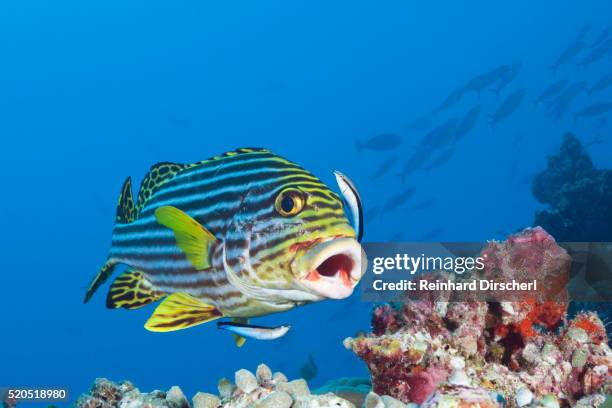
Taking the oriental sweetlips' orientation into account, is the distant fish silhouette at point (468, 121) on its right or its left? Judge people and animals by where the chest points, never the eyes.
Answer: on its left

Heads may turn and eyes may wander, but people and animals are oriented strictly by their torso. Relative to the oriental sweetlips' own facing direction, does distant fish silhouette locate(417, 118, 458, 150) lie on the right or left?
on its left

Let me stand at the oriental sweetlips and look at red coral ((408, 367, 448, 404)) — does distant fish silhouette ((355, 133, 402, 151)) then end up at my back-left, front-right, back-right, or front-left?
front-left

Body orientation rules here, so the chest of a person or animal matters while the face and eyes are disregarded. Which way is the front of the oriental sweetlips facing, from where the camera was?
facing the viewer and to the right of the viewer
